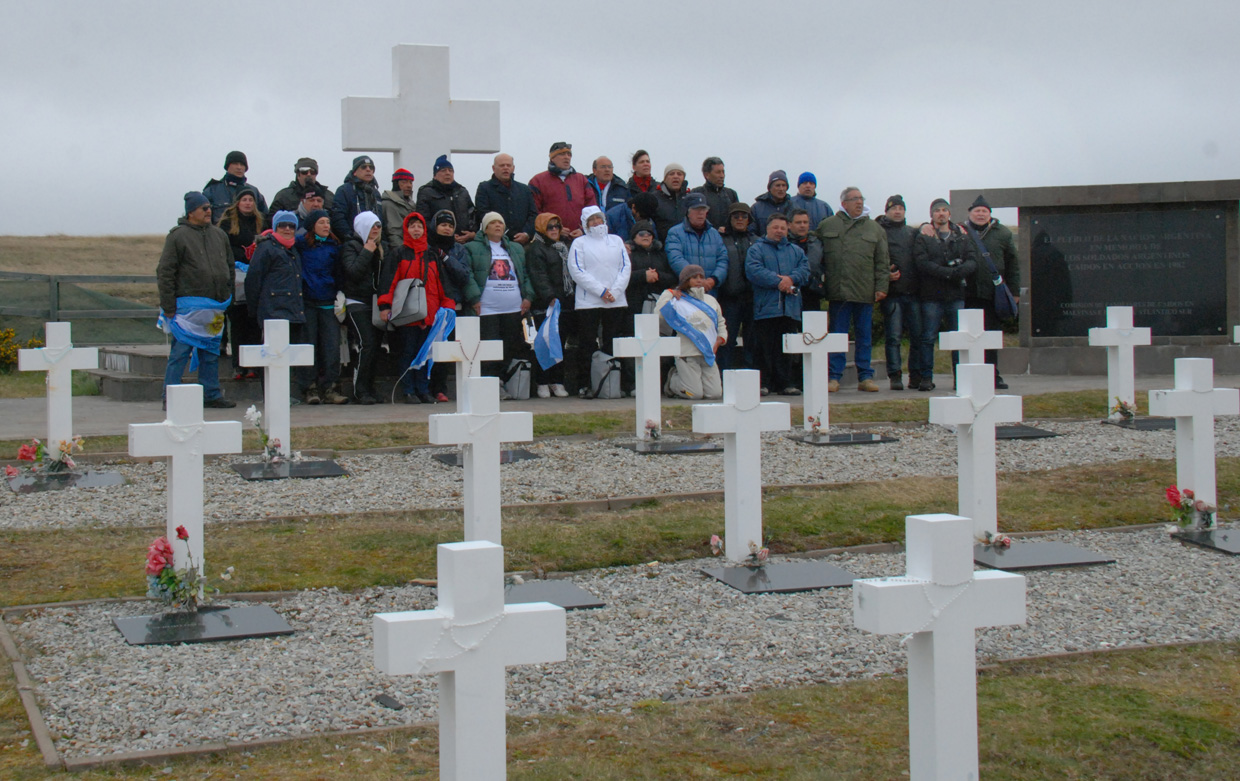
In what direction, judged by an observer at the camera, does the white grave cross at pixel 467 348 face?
facing the viewer

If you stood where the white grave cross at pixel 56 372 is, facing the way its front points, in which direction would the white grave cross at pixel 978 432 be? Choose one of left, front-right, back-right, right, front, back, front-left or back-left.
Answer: front-left

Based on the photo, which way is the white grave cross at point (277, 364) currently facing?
toward the camera

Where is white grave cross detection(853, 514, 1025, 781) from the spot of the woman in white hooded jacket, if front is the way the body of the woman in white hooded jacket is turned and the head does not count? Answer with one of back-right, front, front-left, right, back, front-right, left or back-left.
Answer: front

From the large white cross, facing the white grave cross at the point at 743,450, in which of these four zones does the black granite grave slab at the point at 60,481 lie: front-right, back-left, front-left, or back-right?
front-right

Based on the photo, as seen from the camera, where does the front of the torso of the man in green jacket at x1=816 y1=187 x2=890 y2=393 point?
toward the camera

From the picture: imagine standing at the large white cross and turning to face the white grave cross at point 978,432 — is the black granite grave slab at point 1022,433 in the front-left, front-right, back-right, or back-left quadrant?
front-left

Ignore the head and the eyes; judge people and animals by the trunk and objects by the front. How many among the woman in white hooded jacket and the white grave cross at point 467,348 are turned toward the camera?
2

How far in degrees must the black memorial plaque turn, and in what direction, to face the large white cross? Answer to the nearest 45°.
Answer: approximately 45° to its right

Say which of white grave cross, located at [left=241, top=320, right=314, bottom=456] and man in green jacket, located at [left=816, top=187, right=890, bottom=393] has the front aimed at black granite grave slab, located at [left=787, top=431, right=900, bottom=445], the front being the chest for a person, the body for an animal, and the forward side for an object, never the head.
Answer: the man in green jacket

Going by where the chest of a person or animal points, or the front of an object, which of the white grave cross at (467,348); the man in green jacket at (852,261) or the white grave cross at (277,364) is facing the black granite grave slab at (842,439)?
the man in green jacket

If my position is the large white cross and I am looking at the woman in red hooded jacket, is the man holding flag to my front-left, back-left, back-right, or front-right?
front-right

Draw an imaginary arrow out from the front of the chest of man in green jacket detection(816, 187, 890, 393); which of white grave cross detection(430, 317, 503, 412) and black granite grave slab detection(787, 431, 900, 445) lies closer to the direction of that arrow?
the black granite grave slab

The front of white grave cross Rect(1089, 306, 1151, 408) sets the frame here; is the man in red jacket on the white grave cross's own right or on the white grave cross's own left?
on the white grave cross's own right

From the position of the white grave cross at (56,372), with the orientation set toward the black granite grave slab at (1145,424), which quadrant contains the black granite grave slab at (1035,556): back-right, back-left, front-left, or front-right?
front-right
